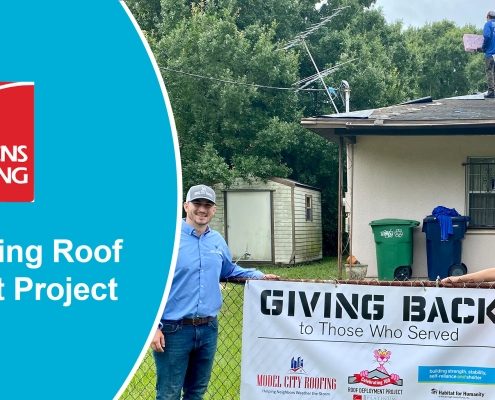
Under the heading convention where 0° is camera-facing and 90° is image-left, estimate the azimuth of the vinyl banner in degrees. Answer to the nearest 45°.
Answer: approximately 0°

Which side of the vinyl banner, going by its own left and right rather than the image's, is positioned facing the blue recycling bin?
back

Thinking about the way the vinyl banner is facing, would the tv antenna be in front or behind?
behind

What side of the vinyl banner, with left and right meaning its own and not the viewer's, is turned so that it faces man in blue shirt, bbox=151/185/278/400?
right

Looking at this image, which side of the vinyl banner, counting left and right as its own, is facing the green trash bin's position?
back

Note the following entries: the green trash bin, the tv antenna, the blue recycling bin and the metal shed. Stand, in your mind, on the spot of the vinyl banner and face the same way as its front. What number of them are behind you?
4

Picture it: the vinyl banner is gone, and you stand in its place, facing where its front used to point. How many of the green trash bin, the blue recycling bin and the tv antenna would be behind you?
3

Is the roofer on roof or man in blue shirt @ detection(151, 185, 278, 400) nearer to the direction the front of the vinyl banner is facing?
the man in blue shirt

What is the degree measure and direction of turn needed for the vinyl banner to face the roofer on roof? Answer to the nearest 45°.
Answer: approximately 180°

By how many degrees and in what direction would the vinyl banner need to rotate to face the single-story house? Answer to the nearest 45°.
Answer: approximately 180°

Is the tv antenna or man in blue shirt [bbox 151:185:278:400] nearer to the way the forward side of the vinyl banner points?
the man in blue shirt
